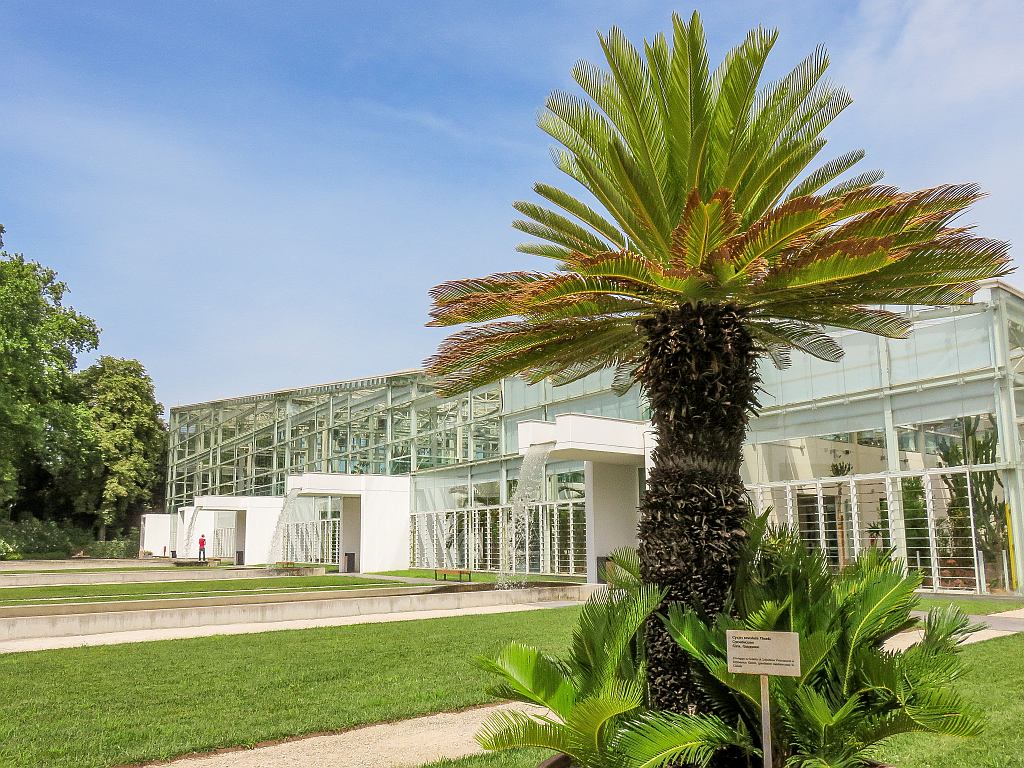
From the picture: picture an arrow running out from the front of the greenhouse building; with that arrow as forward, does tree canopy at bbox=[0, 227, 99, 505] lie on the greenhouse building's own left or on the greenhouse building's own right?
on the greenhouse building's own right

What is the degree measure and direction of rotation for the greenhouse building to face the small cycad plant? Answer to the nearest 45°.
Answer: approximately 45° to its left

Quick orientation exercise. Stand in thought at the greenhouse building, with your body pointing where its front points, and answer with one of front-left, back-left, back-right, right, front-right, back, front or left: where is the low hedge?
right

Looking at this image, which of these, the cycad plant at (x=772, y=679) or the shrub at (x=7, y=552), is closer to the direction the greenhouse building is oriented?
the cycad plant

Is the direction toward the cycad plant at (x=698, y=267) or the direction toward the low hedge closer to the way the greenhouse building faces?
the cycad plant

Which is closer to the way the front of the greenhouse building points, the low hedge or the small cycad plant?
the small cycad plant

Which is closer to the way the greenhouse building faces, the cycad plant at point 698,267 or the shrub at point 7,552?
the cycad plant

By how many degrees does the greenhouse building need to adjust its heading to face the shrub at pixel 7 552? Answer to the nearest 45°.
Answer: approximately 90° to its right

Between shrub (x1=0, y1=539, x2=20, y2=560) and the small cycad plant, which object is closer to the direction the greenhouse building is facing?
the small cycad plant
